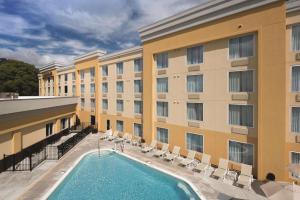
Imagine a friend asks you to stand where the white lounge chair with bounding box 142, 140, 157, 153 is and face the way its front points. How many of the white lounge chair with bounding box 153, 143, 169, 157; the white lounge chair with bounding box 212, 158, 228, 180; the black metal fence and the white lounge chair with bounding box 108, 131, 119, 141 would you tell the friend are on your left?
2

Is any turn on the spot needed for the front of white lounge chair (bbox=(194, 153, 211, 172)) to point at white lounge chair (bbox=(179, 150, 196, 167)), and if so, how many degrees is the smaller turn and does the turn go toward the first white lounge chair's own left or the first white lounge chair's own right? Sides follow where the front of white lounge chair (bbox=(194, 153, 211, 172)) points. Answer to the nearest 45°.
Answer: approximately 90° to the first white lounge chair's own right

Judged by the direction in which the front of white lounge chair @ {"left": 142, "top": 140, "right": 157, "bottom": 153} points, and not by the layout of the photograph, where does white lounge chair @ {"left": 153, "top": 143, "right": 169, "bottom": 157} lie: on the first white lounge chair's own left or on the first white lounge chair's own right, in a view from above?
on the first white lounge chair's own left

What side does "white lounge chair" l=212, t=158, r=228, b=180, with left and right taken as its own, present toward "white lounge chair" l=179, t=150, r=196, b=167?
right

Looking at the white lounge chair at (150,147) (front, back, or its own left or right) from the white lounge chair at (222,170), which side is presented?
left

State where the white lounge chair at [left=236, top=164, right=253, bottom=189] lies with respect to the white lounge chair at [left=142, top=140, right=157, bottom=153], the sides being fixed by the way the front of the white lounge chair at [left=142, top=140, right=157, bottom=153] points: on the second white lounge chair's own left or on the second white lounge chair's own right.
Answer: on the second white lounge chair's own left

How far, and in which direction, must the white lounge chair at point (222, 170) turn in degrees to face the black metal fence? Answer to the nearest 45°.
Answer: approximately 45° to its right

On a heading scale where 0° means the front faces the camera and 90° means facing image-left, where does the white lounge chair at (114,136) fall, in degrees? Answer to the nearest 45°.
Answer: approximately 45°

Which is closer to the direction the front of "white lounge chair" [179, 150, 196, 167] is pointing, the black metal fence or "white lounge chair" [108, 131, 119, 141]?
the black metal fence

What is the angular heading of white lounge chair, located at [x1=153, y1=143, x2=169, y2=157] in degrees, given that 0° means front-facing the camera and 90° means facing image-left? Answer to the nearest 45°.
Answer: approximately 45°
